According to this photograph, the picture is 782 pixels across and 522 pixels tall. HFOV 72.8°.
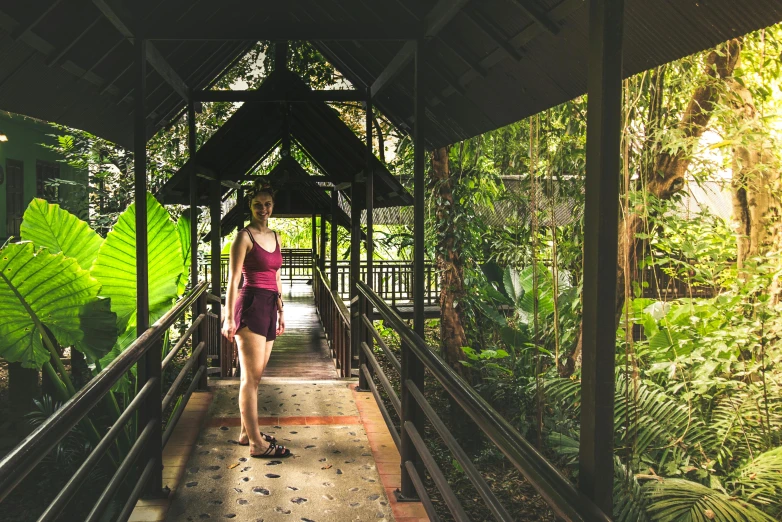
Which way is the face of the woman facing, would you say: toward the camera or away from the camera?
toward the camera

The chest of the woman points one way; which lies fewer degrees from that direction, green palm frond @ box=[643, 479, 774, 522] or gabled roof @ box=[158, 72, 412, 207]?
the green palm frond

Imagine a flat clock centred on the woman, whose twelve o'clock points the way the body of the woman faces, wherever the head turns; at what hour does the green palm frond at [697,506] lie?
The green palm frond is roughly at 11 o'clock from the woman.

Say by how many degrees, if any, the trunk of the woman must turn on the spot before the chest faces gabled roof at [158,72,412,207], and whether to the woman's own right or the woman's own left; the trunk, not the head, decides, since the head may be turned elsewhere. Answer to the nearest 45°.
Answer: approximately 135° to the woman's own left

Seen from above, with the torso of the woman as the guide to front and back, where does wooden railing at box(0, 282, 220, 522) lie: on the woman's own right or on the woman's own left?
on the woman's own right

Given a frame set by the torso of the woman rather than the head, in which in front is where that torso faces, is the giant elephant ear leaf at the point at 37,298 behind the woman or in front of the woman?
behind

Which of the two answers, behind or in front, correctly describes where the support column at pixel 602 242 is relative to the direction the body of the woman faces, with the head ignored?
in front

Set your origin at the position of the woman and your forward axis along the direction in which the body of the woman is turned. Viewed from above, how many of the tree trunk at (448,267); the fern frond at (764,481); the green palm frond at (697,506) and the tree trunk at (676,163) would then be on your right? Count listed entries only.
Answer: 0

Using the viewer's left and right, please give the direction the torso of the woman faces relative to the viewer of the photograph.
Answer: facing the viewer and to the right of the viewer
